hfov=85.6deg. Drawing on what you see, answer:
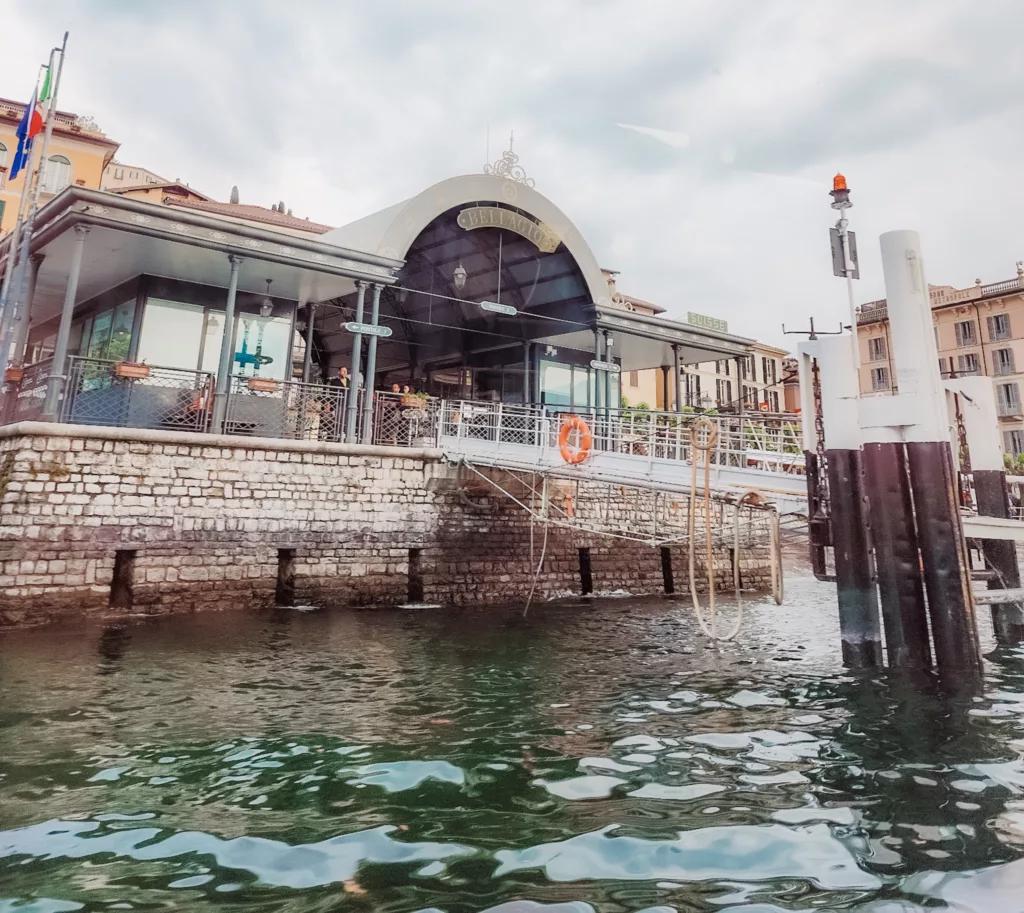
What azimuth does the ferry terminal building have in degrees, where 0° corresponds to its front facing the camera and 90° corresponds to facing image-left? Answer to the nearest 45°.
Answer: approximately 315°

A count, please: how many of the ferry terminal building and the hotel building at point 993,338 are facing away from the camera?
0

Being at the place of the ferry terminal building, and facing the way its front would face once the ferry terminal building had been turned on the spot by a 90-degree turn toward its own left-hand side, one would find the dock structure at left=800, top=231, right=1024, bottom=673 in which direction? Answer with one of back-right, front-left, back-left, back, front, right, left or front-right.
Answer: right

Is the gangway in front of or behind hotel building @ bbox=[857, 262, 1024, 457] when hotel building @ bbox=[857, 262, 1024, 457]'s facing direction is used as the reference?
in front

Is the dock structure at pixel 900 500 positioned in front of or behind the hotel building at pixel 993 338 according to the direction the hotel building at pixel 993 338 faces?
in front

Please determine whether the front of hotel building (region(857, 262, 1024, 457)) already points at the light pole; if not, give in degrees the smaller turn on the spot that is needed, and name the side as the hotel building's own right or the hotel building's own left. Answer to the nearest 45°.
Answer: approximately 45° to the hotel building's own left

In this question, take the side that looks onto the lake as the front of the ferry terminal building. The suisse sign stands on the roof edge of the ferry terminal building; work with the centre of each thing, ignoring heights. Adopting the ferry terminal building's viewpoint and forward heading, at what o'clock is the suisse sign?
The suisse sign is roughly at 10 o'clock from the ferry terminal building.
